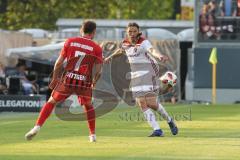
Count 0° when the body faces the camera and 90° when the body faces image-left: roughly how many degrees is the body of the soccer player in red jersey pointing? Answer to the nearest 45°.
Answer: approximately 180°

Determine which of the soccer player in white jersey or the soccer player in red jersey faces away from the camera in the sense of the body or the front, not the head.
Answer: the soccer player in red jersey

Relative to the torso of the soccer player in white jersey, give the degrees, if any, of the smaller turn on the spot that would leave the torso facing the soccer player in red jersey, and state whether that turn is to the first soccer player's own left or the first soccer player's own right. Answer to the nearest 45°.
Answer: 0° — they already face them

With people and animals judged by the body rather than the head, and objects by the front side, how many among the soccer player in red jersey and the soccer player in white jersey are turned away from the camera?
1
